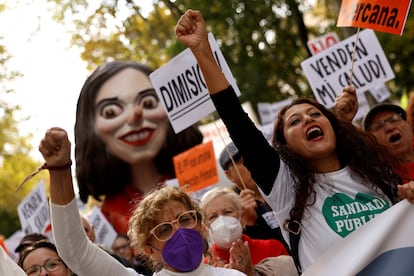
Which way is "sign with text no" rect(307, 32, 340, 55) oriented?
toward the camera

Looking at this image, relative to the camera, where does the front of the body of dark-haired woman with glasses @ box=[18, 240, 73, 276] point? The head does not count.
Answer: toward the camera

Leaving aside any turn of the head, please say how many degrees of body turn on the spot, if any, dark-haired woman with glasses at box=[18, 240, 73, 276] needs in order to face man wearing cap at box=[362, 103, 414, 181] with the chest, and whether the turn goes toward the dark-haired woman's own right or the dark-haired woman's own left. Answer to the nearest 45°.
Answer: approximately 90° to the dark-haired woman's own left

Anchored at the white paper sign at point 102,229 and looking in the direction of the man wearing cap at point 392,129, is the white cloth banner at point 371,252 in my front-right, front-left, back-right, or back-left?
front-right

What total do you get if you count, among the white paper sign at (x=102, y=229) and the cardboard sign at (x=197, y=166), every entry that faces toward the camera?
2

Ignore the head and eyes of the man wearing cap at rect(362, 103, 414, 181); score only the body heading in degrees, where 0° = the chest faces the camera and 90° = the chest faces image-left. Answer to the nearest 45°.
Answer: approximately 0°

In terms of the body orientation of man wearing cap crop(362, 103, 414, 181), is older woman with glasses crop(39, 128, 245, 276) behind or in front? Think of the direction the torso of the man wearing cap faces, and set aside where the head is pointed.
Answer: in front

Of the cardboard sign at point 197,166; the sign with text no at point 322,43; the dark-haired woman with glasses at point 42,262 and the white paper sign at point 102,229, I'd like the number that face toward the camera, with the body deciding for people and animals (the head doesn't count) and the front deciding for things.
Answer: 4

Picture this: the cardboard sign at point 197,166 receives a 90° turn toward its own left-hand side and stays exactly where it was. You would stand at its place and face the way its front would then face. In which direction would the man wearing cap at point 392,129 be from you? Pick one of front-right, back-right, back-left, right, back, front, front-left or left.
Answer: front-right

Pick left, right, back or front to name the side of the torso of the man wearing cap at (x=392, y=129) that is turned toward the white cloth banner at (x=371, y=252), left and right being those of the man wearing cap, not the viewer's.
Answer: front

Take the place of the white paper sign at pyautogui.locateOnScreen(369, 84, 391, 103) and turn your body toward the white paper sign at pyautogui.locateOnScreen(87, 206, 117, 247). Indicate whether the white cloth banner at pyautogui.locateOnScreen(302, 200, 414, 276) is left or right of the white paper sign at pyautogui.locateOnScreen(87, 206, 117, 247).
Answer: left

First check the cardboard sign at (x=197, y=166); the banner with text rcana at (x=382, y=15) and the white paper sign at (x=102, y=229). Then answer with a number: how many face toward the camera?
3

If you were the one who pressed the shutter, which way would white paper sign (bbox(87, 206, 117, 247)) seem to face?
facing the viewer

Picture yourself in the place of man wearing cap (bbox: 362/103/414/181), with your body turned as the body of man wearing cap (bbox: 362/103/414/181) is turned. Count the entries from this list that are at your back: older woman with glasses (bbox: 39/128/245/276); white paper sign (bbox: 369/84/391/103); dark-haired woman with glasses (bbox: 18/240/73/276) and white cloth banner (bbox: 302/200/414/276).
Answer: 1
